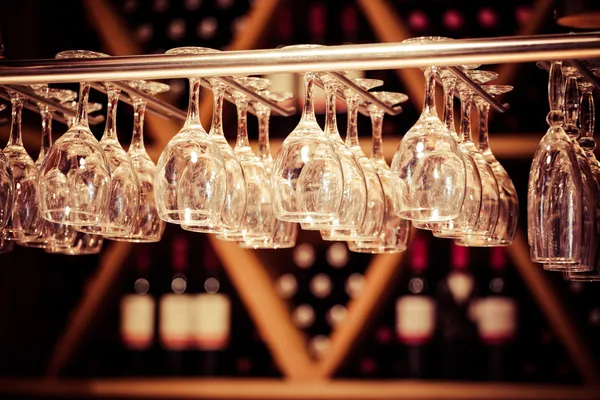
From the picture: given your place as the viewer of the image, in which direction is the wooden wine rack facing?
facing the viewer

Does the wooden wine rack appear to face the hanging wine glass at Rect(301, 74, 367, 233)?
yes

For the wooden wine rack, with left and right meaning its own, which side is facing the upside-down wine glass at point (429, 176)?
front

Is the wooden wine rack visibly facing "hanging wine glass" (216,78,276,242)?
yes

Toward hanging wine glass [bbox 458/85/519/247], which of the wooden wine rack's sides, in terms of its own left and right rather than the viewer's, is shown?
front

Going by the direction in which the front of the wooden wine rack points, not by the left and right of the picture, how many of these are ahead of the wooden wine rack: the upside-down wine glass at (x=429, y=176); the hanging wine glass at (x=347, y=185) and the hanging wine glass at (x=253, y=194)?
3
